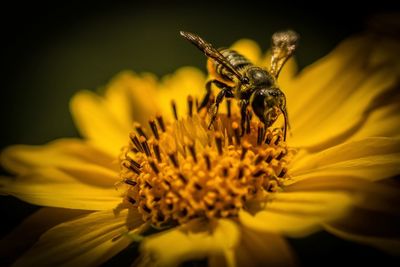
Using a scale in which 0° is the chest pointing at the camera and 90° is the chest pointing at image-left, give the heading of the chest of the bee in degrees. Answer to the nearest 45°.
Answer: approximately 315°
